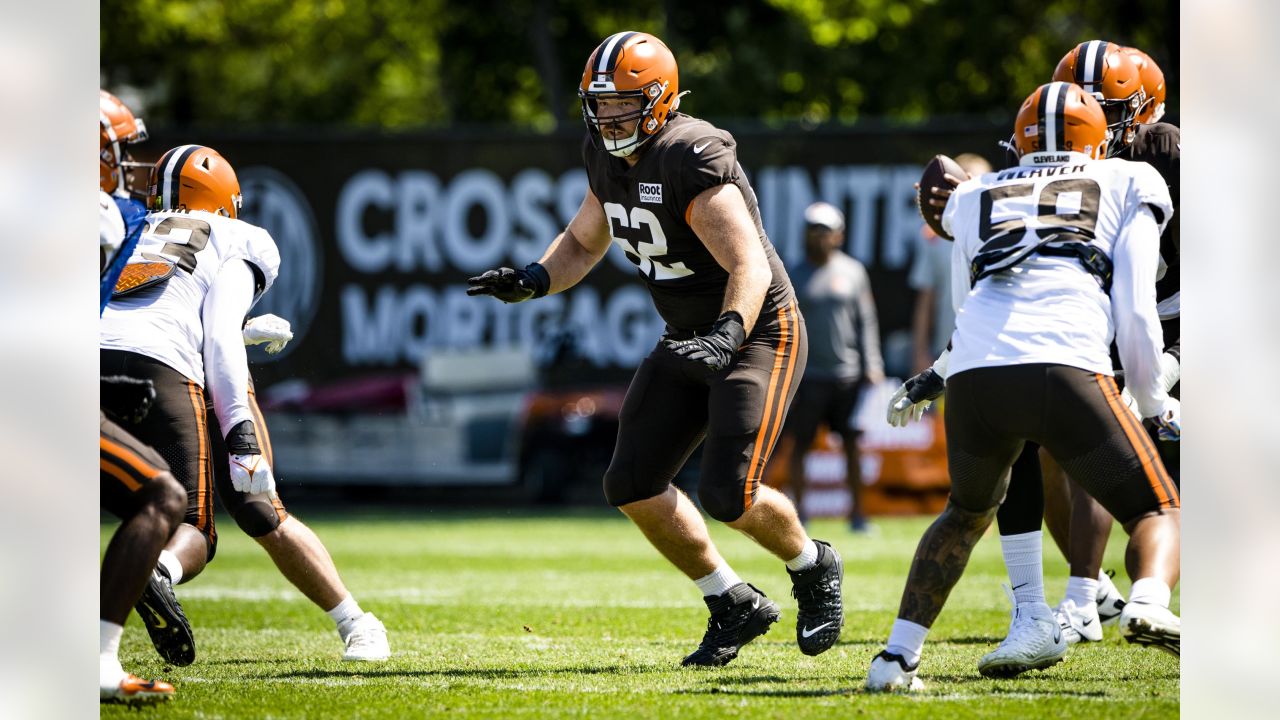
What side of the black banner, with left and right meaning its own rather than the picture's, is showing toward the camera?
front

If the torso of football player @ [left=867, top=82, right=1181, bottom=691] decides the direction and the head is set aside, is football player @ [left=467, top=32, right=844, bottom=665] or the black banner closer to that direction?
the black banner

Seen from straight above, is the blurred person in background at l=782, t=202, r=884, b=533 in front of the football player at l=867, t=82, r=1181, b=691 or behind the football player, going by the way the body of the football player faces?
in front

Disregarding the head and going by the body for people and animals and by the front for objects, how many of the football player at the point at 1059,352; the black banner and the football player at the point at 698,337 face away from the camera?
1

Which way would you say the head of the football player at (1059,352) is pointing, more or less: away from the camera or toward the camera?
away from the camera

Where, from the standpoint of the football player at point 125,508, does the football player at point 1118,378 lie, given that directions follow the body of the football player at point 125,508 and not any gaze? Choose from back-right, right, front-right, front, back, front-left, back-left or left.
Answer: front

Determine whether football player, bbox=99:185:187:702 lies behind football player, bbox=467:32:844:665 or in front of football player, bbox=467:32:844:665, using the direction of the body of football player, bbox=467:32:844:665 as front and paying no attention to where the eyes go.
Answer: in front

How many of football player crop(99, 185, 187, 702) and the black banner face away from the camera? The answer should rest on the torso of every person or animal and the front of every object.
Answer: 0

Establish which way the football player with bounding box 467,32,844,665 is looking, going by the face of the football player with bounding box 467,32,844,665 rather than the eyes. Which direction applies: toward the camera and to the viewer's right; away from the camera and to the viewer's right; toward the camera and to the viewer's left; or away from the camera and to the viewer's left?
toward the camera and to the viewer's left

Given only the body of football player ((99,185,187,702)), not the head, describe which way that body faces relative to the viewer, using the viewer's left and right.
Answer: facing to the right of the viewer

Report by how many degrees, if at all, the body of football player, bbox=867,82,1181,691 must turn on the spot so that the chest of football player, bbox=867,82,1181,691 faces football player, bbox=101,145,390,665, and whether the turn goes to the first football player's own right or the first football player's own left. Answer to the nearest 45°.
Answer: approximately 90° to the first football player's own left

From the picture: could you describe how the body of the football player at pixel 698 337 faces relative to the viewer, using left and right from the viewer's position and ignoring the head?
facing the viewer and to the left of the viewer

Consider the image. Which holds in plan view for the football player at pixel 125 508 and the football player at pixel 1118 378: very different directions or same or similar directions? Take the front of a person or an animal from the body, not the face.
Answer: very different directions

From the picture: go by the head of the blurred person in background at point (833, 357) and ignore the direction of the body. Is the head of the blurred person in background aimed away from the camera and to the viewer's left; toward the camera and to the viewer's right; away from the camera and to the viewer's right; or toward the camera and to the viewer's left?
toward the camera and to the viewer's left
